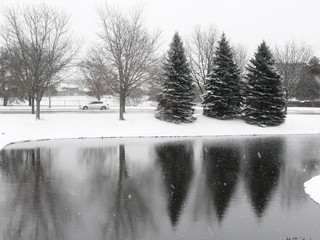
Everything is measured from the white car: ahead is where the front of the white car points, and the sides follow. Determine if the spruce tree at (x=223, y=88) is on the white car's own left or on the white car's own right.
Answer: on the white car's own left

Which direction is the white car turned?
to the viewer's left

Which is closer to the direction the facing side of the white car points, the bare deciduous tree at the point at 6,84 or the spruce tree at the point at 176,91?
the bare deciduous tree

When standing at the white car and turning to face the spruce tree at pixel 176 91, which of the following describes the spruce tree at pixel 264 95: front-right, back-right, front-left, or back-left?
front-left

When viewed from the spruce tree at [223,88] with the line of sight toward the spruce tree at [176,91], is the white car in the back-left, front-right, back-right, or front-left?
front-right

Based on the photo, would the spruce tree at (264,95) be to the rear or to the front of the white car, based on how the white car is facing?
to the rear

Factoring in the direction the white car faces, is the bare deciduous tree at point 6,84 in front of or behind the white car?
in front

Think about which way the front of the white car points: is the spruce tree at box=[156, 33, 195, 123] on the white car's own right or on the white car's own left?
on the white car's own left
